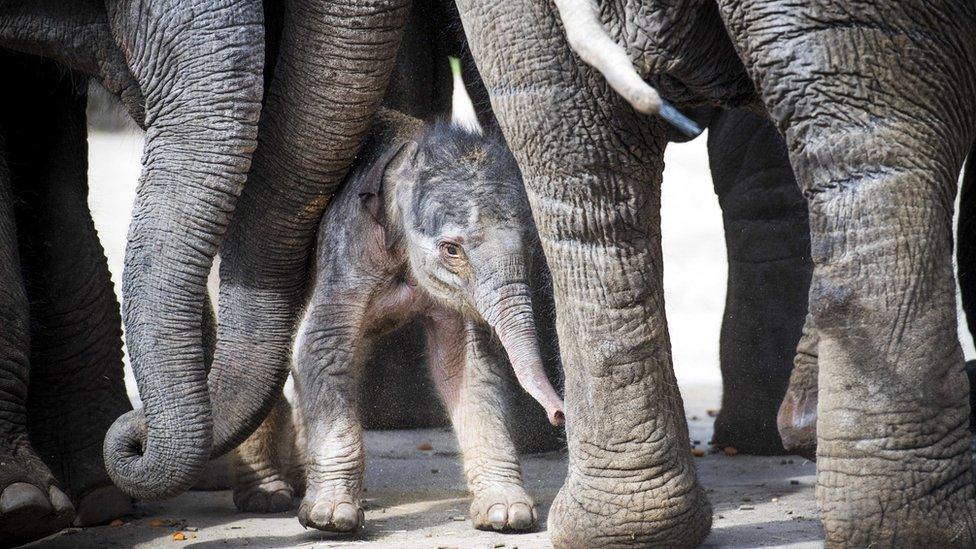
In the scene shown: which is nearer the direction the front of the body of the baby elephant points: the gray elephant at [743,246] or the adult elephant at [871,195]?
the adult elephant

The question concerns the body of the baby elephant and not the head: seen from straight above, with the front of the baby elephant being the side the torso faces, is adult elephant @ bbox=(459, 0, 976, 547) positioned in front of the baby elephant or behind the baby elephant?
in front

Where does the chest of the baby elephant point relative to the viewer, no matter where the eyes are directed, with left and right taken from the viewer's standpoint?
facing the viewer and to the right of the viewer
